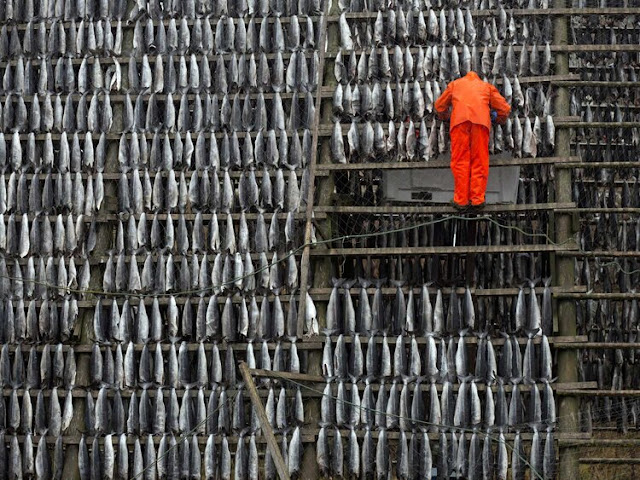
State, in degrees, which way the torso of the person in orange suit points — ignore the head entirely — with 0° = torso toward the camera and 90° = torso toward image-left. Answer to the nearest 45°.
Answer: approximately 180°

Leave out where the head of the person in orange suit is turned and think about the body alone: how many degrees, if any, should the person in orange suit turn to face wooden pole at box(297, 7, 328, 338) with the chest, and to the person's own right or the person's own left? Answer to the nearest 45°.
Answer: approximately 90° to the person's own left
